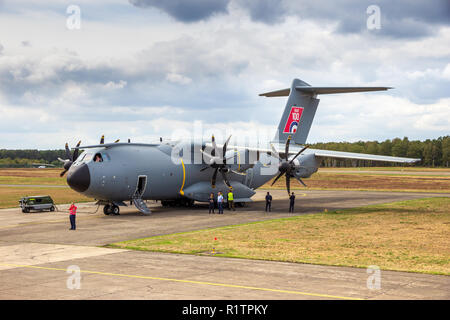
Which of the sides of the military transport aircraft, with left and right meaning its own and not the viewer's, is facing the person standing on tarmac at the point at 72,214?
front

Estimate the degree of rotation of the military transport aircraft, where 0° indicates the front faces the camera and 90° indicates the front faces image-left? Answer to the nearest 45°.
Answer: approximately 45°
